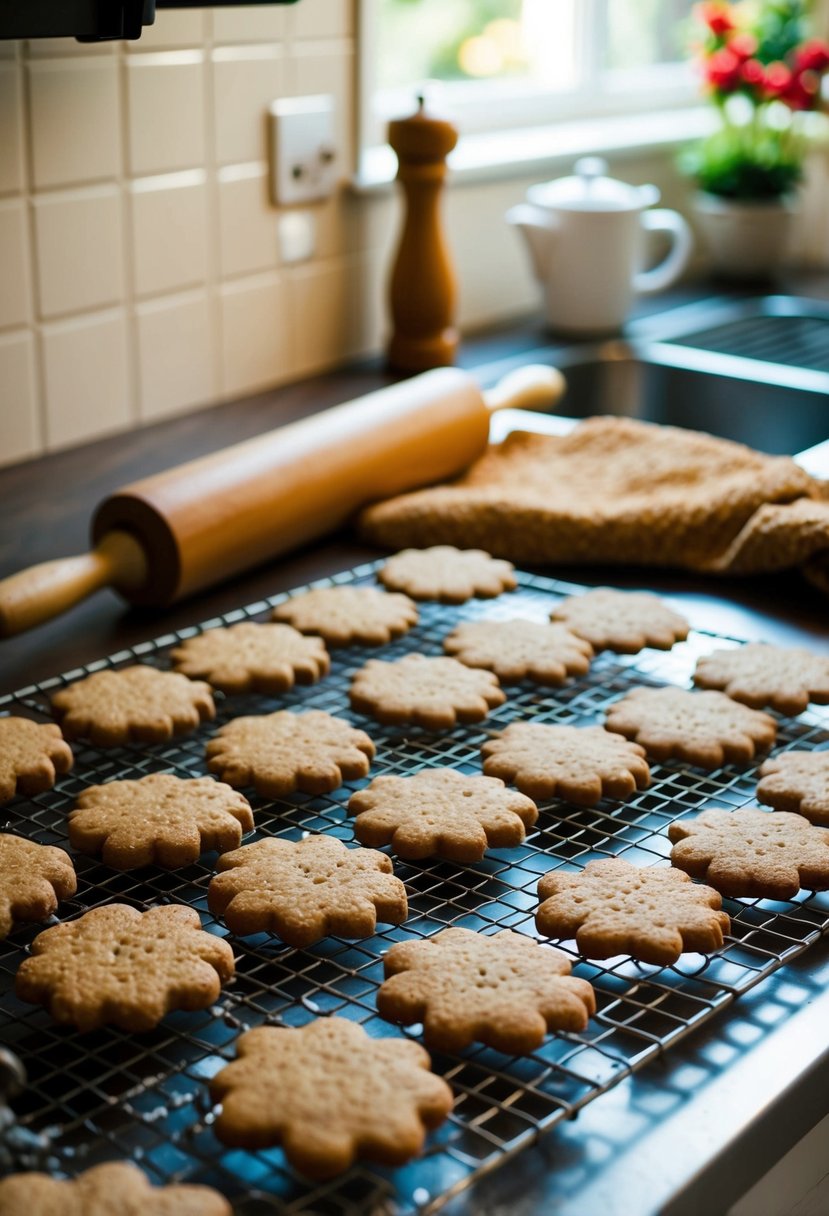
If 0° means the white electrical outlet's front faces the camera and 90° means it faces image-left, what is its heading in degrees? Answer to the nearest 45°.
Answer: approximately 315°

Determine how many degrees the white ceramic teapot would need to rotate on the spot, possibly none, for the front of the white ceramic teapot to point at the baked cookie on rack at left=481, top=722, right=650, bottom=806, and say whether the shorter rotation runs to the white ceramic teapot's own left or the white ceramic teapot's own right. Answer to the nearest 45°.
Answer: approximately 90° to the white ceramic teapot's own left

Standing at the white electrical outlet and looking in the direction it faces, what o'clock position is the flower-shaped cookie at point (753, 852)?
The flower-shaped cookie is roughly at 1 o'clock from the white electrical outlet.

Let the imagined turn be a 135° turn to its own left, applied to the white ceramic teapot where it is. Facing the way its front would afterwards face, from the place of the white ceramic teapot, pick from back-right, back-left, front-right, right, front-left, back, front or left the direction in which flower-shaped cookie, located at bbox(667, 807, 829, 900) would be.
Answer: front-right

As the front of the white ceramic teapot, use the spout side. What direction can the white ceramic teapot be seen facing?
to the viewer's left

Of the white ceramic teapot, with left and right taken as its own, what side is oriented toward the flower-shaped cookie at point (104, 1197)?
left

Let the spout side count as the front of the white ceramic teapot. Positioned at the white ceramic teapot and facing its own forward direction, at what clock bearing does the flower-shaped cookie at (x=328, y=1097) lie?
The flower-shaped cookie is roughly at 9 o'clock from the white ceramic teapot.

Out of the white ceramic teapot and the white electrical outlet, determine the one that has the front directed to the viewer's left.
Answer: the white ceramic teapot

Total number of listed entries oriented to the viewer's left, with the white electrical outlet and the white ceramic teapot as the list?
1
